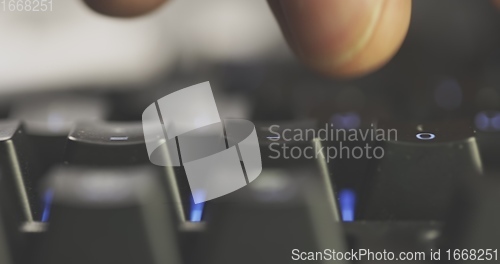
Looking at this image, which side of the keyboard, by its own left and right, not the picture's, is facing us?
front
